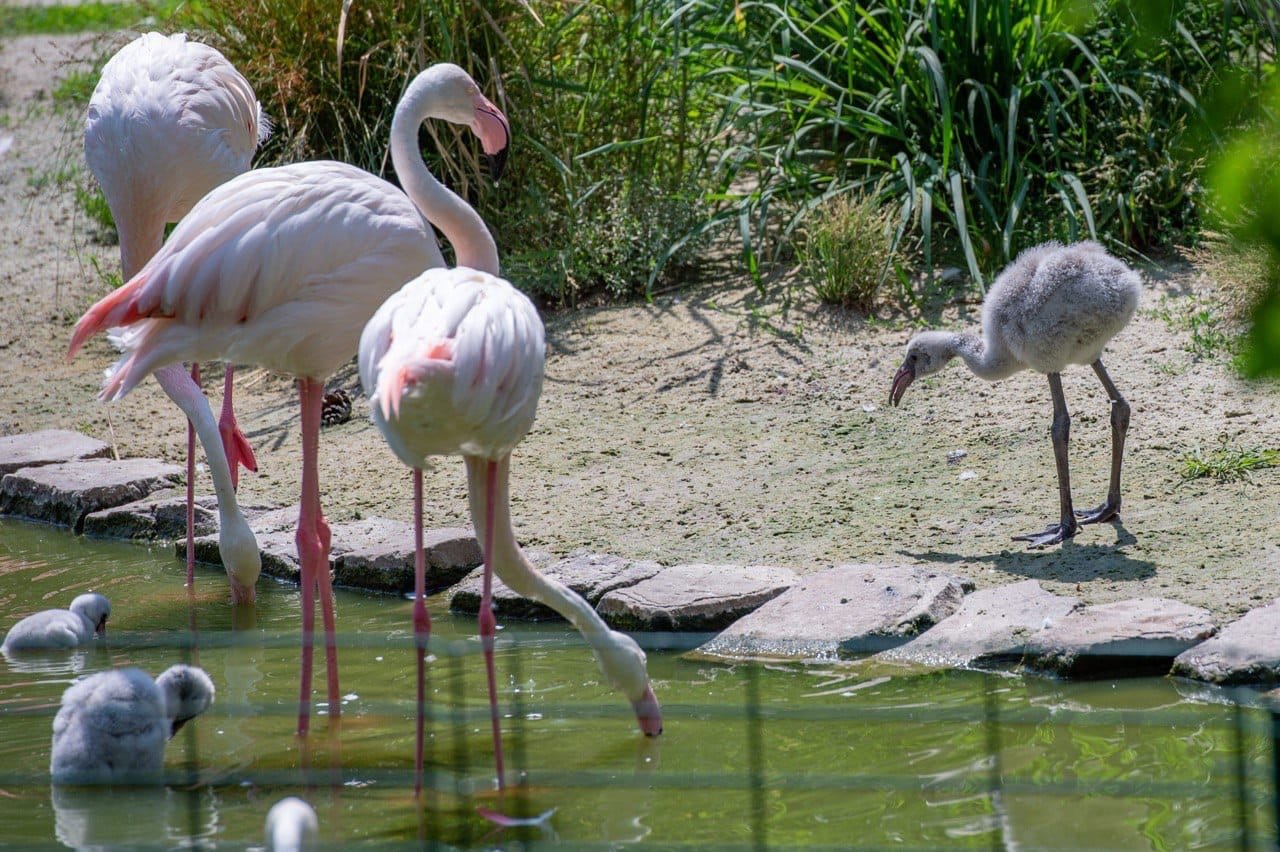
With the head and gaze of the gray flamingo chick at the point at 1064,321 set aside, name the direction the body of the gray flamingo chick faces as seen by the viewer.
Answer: to the viewer's left

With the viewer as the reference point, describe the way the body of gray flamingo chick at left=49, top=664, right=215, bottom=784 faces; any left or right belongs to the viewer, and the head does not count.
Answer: facing away from the viewer and to the right of the viewer

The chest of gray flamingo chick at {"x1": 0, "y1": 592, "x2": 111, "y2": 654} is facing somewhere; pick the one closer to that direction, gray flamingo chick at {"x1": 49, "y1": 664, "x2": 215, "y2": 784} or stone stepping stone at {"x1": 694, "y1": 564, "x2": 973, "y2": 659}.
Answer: the stone stepping stone

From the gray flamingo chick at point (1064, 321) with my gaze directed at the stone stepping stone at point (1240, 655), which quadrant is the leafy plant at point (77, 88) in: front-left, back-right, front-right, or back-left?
back-right

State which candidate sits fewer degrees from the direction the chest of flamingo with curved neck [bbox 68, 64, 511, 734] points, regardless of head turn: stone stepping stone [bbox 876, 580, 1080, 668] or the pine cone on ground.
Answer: the stone stepping stone

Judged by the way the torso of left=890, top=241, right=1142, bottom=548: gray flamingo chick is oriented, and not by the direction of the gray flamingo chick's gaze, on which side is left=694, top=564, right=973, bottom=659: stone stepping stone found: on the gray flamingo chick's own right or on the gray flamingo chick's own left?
on the gray flamingo chick's own left

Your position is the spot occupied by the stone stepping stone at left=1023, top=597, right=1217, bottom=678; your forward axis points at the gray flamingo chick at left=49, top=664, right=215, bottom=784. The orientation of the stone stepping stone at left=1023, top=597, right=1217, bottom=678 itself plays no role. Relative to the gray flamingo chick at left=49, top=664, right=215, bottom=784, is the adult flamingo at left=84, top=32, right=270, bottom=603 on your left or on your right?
right

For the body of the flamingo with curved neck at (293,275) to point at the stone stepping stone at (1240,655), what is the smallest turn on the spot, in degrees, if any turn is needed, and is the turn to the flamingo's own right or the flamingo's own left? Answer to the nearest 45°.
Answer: approximately 45° to the flamingo's own right

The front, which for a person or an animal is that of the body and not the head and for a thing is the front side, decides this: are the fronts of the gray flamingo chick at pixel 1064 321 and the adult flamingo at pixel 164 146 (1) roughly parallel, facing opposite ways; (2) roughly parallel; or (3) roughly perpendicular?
roughly perpendicular

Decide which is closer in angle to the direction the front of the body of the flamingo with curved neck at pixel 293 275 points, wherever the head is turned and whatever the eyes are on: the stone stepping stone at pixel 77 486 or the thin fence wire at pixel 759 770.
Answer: the thin fence wire

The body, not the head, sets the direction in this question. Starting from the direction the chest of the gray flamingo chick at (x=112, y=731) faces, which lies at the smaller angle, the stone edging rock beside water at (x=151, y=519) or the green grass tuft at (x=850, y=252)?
the green grass tuft

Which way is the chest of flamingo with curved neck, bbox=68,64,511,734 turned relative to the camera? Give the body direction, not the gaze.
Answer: to the viewer's right

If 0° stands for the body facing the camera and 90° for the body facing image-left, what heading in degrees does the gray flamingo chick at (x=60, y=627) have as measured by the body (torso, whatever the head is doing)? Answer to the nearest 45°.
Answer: approximately 270°
